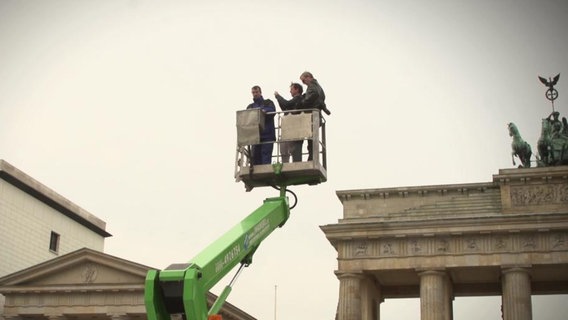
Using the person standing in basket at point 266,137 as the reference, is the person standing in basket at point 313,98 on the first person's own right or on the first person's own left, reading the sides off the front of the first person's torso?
on the first person's own left

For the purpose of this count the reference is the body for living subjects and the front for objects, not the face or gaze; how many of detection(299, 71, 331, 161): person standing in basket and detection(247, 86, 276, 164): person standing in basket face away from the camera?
0

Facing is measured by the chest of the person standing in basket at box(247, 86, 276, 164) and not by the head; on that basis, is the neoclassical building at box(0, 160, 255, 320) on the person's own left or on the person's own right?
on the person's own right

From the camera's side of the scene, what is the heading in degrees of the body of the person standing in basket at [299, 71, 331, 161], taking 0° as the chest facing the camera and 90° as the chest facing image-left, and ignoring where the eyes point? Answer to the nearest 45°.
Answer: approximately 90°

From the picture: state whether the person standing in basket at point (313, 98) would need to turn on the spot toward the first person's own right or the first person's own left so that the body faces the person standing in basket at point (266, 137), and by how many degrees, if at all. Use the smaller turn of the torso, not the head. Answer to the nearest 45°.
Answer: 0° — they already face them
